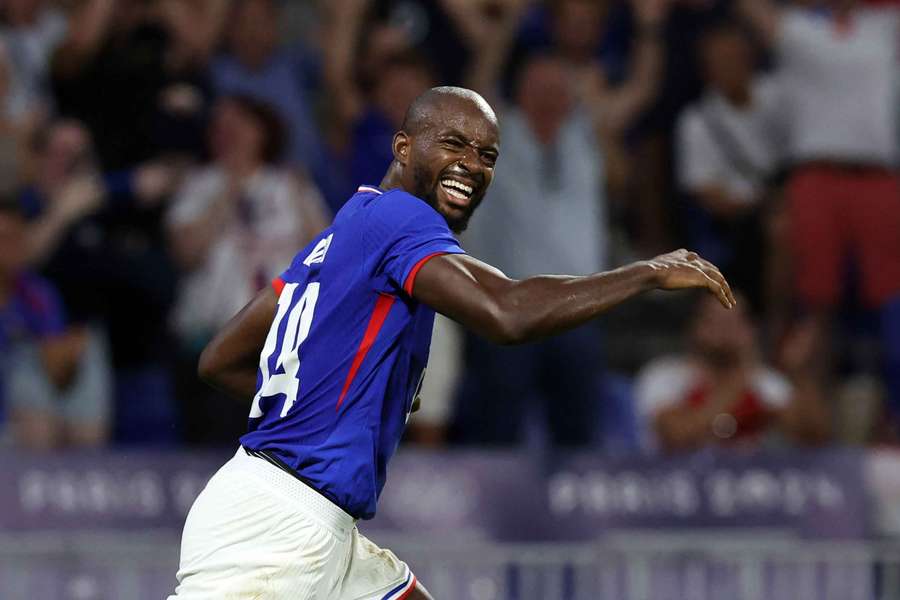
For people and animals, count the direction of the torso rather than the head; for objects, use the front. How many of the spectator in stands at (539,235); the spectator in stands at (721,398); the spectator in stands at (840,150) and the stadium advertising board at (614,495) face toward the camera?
4

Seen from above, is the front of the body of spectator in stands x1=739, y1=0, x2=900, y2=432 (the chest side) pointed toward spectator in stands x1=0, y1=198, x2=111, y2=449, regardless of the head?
no

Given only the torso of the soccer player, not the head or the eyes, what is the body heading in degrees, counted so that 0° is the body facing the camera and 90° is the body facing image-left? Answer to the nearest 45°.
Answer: approximately 225°

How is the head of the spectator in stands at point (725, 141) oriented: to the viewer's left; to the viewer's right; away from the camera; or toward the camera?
toward the camera

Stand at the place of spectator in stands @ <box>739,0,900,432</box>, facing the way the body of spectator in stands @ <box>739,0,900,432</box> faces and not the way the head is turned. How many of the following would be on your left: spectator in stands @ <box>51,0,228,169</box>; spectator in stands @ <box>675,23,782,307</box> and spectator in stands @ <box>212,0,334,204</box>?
0

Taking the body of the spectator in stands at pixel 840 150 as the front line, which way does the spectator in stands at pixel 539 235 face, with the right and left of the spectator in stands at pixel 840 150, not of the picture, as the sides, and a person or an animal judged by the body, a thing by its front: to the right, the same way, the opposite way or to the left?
the same way

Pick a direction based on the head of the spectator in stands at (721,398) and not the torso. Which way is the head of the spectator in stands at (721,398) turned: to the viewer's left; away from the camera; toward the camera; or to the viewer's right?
toward the camera

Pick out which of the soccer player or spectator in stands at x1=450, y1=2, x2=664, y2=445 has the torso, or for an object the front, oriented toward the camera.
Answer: the spectator in stands

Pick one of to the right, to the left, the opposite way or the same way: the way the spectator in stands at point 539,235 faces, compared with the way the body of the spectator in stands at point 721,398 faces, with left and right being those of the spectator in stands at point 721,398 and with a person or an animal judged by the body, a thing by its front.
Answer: the same way

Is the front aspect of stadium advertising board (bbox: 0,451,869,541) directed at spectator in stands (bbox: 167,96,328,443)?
no

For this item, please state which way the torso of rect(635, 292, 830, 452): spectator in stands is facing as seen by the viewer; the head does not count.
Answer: toward the camera

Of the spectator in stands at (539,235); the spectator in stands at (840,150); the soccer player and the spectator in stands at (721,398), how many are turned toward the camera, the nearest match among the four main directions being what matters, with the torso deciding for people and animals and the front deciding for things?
3

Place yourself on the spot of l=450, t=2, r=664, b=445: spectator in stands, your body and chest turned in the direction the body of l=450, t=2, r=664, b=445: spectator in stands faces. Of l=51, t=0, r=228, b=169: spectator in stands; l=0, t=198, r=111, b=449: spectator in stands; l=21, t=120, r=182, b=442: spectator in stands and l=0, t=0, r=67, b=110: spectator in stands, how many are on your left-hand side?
0

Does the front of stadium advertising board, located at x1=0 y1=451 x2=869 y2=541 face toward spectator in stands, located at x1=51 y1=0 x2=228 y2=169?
no

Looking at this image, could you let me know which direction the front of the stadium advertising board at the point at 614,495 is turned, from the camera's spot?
facing the viewer

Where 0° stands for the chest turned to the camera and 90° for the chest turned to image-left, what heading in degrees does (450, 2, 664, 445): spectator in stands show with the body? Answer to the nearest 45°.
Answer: approximately 0°

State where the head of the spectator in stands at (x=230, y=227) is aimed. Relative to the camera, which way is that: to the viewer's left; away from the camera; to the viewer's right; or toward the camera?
toward the camera

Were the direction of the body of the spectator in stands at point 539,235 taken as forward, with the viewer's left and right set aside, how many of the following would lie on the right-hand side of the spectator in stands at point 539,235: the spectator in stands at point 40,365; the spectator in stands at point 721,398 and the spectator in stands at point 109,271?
2

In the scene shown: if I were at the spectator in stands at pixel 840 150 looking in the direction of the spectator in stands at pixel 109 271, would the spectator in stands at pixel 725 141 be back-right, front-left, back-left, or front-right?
front-right
